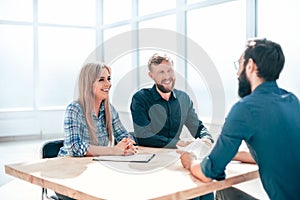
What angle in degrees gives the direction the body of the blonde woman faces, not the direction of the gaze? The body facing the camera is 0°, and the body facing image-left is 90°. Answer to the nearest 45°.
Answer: approximately 315°

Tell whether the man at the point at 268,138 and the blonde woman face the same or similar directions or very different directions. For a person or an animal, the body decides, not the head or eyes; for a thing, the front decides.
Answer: very different directions

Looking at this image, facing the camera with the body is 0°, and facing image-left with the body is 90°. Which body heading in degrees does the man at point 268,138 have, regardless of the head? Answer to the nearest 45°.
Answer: approximately 135°

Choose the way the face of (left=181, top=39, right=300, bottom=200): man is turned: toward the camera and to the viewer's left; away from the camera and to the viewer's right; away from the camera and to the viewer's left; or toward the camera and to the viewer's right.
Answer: away from the camera and to the viewer's left

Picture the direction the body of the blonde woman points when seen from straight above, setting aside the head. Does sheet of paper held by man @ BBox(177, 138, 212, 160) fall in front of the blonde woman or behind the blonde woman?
in front
